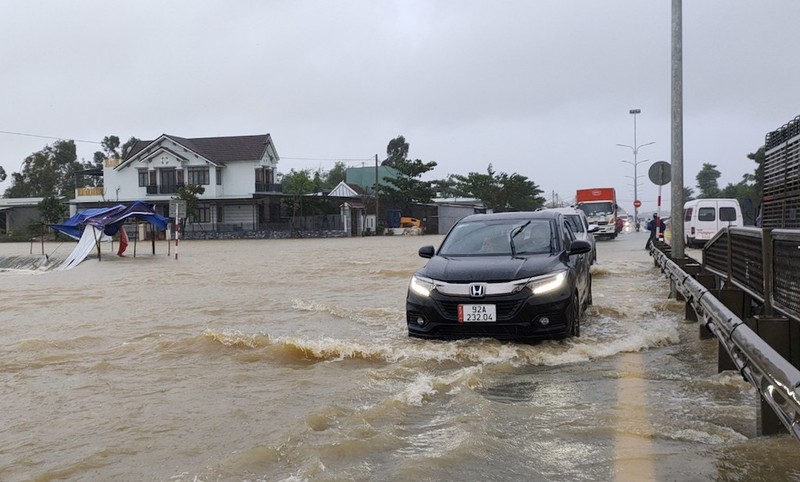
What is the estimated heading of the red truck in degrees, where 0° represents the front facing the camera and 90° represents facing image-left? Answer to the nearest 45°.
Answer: approximately 0°

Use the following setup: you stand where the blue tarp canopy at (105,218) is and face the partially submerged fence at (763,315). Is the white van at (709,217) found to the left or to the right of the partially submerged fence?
left

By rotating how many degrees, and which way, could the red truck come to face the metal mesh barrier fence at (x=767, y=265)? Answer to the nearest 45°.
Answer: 0° — it already faces it

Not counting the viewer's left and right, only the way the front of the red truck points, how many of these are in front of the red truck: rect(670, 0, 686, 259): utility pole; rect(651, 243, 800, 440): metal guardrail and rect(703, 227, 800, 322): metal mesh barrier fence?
3

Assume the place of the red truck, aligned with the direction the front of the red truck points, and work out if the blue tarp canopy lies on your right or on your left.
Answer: on your right

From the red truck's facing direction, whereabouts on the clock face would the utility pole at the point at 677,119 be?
The utility pole is roughly at 12 o'clock from the red truck.

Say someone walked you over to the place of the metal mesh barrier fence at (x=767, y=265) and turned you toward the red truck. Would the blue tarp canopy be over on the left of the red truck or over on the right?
left
